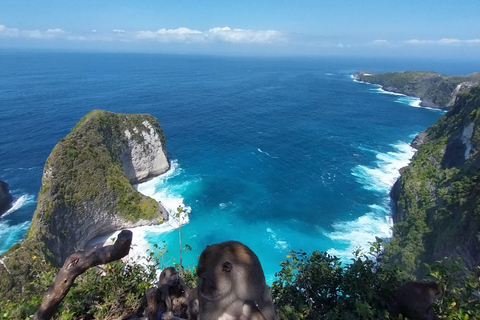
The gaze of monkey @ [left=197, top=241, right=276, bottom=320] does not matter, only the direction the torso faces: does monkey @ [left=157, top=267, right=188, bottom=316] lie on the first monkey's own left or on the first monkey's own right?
on the first monkey's own right

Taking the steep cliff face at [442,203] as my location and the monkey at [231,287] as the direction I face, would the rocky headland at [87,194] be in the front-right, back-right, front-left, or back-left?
front-right

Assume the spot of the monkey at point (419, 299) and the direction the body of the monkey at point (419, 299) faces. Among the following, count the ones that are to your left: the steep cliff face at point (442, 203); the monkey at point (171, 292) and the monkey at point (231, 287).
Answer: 1

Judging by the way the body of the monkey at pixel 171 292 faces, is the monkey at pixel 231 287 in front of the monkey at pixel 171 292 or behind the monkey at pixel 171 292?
in front

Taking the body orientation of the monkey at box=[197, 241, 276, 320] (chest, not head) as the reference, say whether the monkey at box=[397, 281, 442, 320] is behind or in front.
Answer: behind

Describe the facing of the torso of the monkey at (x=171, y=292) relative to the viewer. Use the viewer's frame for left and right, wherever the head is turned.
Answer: facing the viewer and to the right of the viewer

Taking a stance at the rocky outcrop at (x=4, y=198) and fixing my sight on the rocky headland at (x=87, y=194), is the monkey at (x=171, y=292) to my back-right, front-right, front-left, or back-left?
front-right
